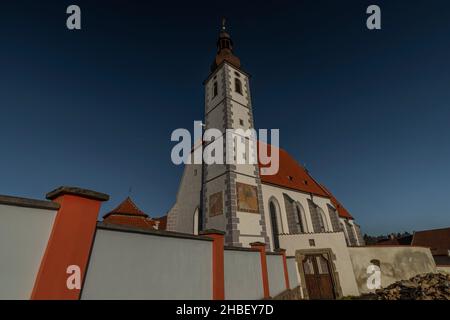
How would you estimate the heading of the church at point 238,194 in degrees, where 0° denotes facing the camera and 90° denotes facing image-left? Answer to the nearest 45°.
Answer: approximately 45°

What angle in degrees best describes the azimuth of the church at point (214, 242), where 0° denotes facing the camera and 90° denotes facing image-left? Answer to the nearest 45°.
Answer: approximately 45°
